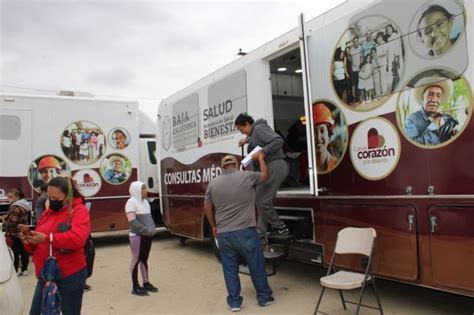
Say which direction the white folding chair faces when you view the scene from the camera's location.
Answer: facing the viewer and to the left of the viewer

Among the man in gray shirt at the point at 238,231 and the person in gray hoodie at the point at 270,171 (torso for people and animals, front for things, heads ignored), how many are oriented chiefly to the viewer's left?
1

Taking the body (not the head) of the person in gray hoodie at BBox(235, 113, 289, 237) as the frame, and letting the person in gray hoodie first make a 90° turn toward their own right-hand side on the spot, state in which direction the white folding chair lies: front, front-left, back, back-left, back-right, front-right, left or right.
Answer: back-right

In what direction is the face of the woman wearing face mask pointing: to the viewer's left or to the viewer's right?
to the viewer's left

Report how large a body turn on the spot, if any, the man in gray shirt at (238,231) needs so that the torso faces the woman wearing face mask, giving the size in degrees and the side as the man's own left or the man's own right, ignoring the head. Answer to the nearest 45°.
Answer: approximately 135° to the man's own left

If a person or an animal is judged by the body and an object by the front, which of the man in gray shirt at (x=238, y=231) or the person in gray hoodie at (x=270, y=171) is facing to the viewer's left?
the person in gray hoodie at (x=270, y=171)

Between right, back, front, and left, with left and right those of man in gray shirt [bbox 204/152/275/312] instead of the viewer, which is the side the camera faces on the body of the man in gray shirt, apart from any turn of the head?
back

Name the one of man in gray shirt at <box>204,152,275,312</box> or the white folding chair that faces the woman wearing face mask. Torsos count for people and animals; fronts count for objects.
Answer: the white folding chair

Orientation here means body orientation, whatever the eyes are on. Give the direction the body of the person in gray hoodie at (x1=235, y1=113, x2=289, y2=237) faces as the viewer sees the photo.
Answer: to the viewer's left

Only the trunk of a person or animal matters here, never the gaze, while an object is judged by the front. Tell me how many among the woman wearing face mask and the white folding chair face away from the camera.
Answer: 0

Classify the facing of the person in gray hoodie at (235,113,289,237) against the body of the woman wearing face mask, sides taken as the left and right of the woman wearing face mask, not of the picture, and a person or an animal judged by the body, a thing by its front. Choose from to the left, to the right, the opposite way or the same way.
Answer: to the right

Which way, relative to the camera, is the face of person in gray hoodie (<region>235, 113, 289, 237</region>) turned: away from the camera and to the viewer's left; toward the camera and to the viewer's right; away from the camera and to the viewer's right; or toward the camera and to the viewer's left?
toward the camera and to the viewer's left
